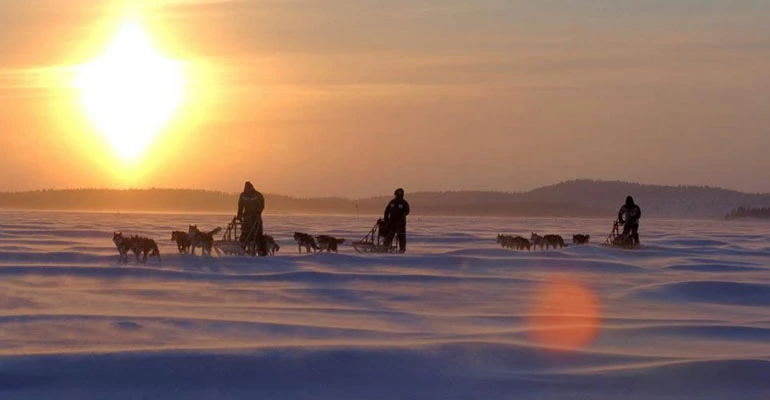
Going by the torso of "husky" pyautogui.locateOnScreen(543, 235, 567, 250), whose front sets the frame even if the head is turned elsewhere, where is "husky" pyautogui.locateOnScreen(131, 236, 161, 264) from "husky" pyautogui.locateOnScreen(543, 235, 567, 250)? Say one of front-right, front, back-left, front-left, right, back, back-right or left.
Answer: front-left

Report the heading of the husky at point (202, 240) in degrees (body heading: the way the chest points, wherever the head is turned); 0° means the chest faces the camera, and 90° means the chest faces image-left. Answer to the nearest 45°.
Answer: approximately 90°

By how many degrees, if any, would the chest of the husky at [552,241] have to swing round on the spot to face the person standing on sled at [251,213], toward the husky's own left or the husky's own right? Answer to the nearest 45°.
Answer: approximately 45° to the husky's own left

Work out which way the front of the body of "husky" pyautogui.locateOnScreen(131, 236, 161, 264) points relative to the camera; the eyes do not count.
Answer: to the viewer's left

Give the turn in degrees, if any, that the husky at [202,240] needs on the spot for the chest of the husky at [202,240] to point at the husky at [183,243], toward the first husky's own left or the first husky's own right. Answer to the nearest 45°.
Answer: approximately 45° to the first husky's own right

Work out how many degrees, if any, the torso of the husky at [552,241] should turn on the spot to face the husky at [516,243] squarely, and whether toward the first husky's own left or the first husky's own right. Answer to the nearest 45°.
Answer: approximately 45° to the first husky's own left

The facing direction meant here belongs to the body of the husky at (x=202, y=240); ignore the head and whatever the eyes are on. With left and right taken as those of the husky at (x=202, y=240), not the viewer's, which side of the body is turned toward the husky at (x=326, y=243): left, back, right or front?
back

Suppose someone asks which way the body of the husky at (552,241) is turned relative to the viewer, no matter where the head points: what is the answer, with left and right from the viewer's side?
facing to the left of the viewer

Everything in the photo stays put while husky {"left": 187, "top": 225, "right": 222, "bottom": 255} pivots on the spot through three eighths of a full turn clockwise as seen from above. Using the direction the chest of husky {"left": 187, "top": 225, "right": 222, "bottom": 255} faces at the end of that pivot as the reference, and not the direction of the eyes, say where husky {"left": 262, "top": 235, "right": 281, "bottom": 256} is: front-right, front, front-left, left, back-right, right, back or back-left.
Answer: front-right
